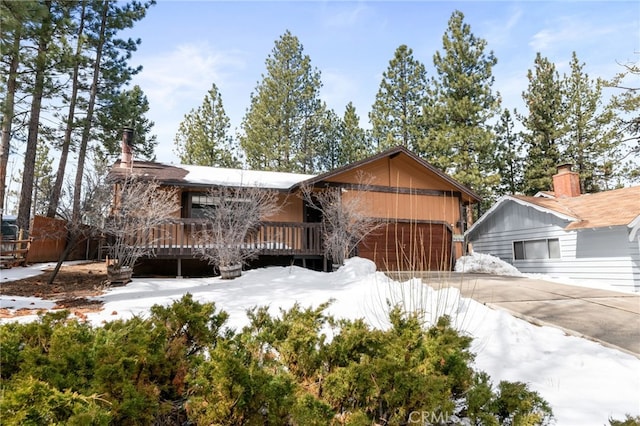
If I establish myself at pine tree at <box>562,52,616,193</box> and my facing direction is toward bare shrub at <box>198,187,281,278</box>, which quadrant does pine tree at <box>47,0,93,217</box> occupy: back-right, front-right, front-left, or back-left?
front-right

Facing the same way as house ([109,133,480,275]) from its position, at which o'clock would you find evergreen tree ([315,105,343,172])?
The evergreen tree is roughly at 6 o'clock from the house.

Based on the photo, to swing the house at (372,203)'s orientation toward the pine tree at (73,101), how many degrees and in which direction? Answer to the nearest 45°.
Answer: approximately 90° to its right

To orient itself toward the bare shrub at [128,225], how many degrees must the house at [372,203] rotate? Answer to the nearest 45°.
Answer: approximately 45° to its right

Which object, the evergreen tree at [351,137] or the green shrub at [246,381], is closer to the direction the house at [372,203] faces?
the green shrub

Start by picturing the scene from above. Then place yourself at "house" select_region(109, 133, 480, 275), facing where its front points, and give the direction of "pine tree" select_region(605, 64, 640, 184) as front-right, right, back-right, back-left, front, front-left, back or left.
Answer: left

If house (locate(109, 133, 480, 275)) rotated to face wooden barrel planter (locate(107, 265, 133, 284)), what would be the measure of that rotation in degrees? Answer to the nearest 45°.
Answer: approximately 45° to its right

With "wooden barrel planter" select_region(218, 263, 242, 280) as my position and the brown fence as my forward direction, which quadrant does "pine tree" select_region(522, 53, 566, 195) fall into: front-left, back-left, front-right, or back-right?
back-right

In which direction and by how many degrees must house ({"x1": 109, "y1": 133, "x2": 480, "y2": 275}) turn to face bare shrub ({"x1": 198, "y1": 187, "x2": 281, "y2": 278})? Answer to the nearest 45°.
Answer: approximately 45° to its right

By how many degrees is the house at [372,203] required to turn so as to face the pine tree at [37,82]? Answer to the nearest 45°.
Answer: approximately 90° to its right

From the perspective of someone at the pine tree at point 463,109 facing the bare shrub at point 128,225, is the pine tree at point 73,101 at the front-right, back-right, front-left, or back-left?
front-right

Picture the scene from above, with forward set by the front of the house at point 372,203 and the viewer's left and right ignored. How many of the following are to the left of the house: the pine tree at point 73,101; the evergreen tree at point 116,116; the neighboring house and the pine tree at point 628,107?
2

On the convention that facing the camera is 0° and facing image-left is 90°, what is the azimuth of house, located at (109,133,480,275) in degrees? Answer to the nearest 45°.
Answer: approximately 0°

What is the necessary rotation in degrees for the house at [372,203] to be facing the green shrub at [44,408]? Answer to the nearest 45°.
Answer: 0° — it already faces it

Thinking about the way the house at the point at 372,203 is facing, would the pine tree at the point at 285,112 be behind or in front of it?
behind
